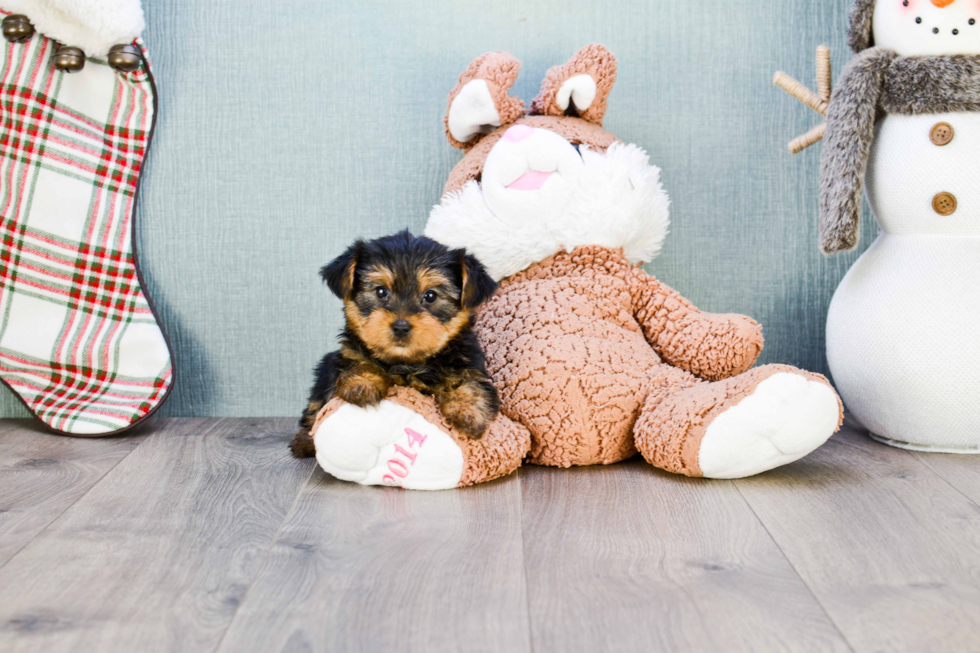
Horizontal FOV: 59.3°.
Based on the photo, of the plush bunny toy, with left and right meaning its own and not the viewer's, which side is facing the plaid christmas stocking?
right

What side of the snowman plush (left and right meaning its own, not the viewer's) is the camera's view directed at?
front

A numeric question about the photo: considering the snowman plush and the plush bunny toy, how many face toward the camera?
2

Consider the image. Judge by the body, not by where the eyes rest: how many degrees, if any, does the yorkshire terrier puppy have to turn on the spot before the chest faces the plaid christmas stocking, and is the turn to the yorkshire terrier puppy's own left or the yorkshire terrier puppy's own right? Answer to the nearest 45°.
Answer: approximately 135° to the yorkshire terrier puppy's own right

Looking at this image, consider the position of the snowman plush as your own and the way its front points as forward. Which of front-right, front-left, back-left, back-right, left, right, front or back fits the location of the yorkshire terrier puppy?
front-right

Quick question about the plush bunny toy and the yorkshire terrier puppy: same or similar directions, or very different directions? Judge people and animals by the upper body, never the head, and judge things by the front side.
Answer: same or similar directions

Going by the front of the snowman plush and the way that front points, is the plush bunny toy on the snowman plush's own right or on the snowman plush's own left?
on the snowman plush's own right

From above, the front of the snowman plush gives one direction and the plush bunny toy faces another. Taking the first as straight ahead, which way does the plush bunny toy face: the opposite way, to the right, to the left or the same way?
the same way

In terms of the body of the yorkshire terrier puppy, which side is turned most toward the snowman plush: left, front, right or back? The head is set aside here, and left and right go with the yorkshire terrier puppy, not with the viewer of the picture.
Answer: left
